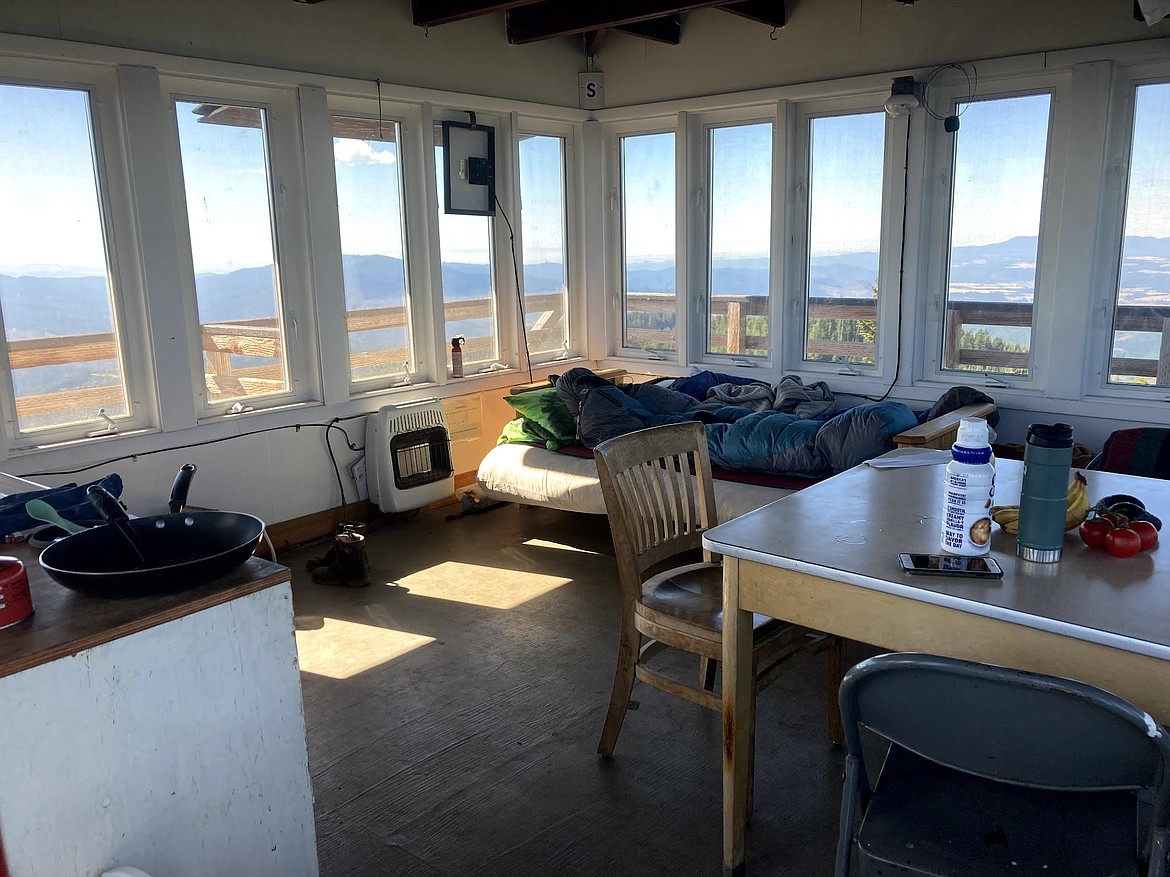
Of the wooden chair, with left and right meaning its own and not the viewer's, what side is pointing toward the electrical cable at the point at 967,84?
left

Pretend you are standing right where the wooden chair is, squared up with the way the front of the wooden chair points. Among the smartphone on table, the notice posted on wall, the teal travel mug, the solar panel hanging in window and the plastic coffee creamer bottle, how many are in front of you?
3

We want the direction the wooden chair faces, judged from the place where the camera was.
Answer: facing the viewer and to the right of the viewer

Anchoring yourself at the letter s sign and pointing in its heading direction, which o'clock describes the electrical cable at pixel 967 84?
The electrical cable is roughly at 10 o'clock from the letter s sign.

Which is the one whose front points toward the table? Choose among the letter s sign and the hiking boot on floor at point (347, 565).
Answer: the letter s sign

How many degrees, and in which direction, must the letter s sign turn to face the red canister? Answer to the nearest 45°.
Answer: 0° — it already faces it

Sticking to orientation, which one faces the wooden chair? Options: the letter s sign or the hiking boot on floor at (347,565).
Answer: the letter s sign

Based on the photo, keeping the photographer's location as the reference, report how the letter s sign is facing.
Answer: facing the viewer

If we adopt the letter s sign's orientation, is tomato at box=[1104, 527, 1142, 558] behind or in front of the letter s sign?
in front

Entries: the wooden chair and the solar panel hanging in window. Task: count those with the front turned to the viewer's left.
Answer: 0

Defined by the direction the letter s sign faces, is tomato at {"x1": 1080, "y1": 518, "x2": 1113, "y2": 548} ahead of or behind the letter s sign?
ahead

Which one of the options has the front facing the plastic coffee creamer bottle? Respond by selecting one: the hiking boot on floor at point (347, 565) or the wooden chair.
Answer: the wooden chair
